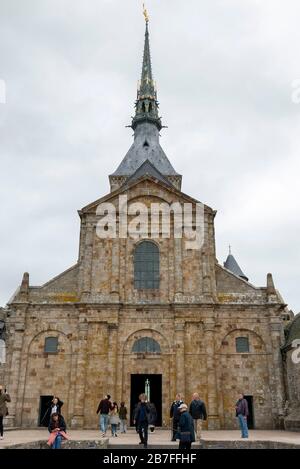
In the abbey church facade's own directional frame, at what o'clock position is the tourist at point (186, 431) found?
The tourist is roughly at 12 o'clock from the abbey church facade.

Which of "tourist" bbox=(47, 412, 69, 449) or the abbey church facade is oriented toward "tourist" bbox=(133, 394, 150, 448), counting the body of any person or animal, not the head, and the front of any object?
the abbey church facade

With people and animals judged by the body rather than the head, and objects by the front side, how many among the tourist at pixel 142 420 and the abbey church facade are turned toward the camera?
2

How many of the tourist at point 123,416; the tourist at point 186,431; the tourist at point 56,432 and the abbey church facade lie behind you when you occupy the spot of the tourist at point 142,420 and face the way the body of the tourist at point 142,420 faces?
2

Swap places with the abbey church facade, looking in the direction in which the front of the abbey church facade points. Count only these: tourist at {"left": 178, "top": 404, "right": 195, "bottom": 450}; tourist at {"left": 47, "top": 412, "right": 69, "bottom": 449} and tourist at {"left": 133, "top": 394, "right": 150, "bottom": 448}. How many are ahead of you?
3

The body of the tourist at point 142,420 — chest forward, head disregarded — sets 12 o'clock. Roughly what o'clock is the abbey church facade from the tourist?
The abbey church facade is roughly at 6 o'clock from the tourist.

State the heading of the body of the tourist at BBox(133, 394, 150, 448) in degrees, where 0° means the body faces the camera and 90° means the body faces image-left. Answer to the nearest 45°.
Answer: approximately 0°

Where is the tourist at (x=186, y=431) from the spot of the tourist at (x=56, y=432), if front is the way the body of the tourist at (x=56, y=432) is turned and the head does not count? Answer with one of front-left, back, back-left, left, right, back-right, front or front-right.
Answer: front-left

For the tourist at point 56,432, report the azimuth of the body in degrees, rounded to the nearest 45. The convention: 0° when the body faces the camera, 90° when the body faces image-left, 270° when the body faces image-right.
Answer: approximately 0°
